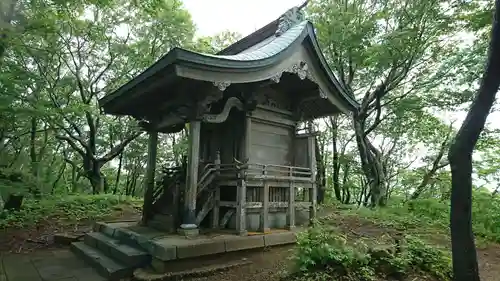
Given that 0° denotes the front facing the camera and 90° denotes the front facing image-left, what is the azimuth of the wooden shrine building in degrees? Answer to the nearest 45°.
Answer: approximately 45°
